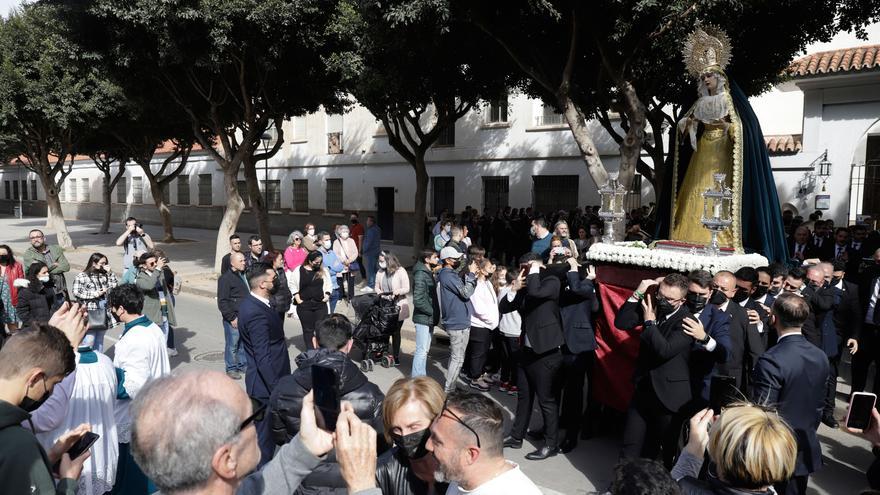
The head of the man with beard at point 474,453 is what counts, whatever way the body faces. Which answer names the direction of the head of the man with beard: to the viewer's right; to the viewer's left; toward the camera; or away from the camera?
to the viewer's left

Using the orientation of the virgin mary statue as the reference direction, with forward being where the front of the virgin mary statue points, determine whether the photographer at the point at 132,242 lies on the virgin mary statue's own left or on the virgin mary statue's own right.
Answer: on the virgin mary statue's own right

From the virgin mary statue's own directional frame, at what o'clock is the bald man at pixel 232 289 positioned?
The bald man is roughly at 1 o'clock from the virgin mary statue.

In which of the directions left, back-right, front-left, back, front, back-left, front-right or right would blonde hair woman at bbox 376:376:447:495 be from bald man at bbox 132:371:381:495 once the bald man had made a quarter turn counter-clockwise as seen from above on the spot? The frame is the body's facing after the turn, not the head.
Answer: right

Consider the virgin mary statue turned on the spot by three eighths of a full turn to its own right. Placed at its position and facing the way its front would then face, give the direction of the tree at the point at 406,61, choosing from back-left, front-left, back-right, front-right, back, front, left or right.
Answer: front-left

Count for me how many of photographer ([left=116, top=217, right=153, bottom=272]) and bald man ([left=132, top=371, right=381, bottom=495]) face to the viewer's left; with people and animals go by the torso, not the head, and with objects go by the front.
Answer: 0

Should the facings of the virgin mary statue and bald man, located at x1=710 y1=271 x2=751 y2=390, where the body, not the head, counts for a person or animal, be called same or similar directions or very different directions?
same or similar directions

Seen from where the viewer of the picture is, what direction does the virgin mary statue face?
facing the viewer and to the left of the viewer

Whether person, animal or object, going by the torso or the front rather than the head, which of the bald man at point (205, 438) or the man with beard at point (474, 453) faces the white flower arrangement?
the bald man

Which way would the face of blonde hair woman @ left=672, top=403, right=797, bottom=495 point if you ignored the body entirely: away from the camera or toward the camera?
away from the camera

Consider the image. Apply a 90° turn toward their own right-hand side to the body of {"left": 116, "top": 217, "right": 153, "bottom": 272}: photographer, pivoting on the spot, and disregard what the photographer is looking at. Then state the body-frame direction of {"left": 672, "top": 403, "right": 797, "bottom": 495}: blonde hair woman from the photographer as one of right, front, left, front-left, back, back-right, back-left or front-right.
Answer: front-left

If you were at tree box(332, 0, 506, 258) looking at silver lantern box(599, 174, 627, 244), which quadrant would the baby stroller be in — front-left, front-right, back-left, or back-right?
front-right

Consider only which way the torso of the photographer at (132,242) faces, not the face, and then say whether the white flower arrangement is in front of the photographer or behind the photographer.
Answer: in front

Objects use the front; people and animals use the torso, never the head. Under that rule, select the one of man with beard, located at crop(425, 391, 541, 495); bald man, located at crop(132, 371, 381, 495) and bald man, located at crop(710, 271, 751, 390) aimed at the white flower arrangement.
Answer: bald man, located at crop(132, 371, 381, 495)

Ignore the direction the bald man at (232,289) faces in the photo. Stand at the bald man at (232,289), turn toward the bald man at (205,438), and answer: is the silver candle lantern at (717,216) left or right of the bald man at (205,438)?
left

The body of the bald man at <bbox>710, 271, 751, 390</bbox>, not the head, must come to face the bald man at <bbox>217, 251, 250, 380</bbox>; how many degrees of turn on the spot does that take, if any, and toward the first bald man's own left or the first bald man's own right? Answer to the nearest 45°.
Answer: approximately 45° to the first bald man's own right

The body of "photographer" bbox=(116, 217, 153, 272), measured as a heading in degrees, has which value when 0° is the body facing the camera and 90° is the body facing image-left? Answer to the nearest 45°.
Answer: approximately 315°

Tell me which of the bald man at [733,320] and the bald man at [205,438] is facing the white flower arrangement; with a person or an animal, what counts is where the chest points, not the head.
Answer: the bald man at [205,438]

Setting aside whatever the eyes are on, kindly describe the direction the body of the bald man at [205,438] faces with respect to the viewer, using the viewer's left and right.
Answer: facing away from the viewer and to the right of the viewer
